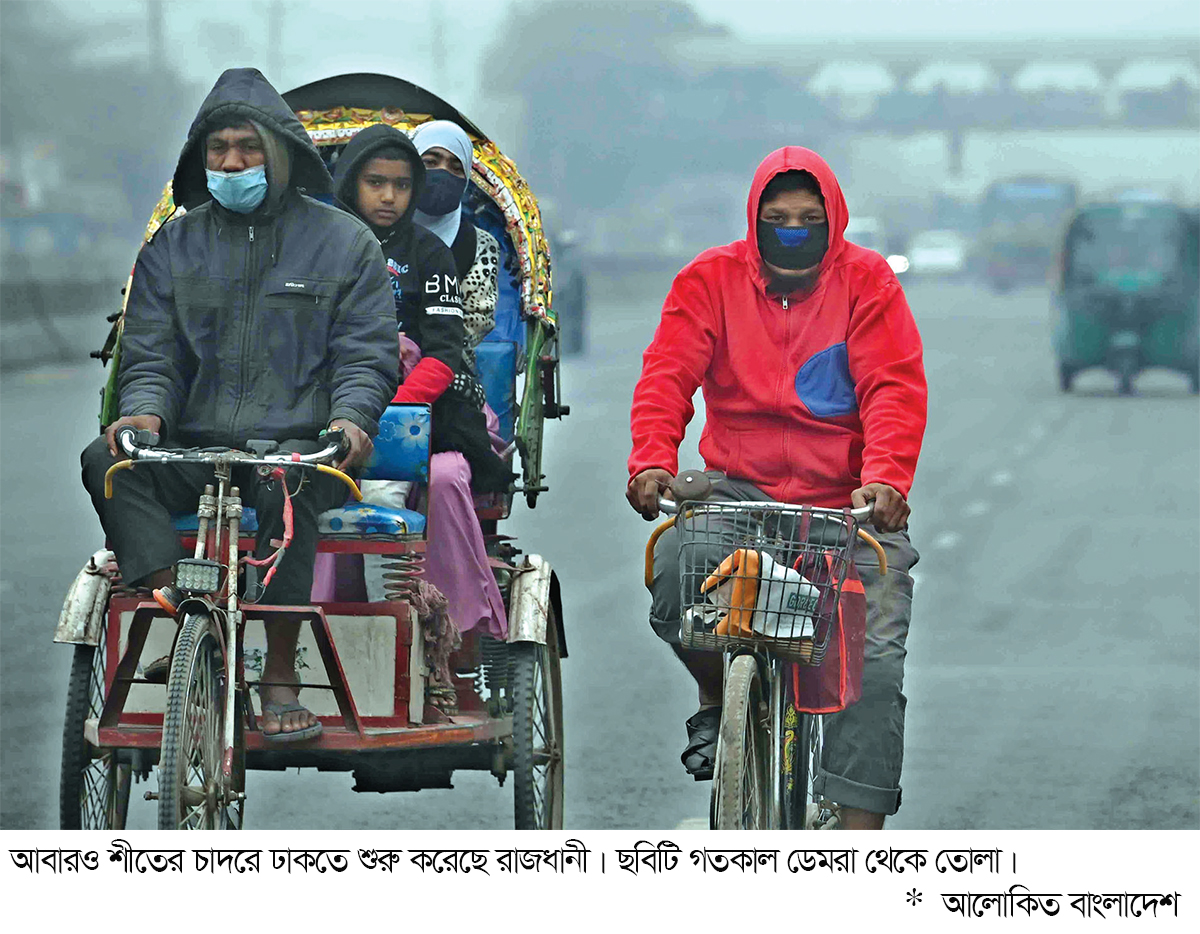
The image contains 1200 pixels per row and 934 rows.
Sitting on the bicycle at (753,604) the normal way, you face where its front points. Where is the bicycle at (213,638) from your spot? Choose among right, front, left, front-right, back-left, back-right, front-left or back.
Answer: right

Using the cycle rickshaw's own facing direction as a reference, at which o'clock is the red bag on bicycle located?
The red bag on bicycle is roughly at 10 o'clock from the cycle rickshaw.

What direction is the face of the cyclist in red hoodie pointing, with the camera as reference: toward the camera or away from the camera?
toward the camera

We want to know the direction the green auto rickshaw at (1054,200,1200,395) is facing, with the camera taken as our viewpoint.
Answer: facing the viewer

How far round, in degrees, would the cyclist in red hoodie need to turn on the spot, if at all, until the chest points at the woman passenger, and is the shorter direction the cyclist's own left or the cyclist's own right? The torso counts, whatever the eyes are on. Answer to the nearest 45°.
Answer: approximately 135° to the cyclist's own right

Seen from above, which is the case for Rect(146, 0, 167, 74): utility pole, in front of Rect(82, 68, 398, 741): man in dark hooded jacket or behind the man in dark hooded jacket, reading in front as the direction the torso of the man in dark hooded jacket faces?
behind

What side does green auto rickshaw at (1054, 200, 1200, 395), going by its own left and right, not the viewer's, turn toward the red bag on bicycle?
front

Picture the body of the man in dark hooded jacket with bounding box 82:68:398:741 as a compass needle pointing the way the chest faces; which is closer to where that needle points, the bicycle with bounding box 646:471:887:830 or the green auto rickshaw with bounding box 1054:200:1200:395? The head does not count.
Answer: the bicycle

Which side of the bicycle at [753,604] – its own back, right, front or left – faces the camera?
front

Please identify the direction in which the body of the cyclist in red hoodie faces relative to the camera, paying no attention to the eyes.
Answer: toward the camera

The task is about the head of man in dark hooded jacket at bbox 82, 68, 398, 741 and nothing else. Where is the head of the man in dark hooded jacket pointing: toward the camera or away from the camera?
toward the camera

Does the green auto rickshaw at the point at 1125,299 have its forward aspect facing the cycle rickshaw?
yes

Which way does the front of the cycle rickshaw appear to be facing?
toward the camera

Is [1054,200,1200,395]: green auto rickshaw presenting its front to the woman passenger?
yes
